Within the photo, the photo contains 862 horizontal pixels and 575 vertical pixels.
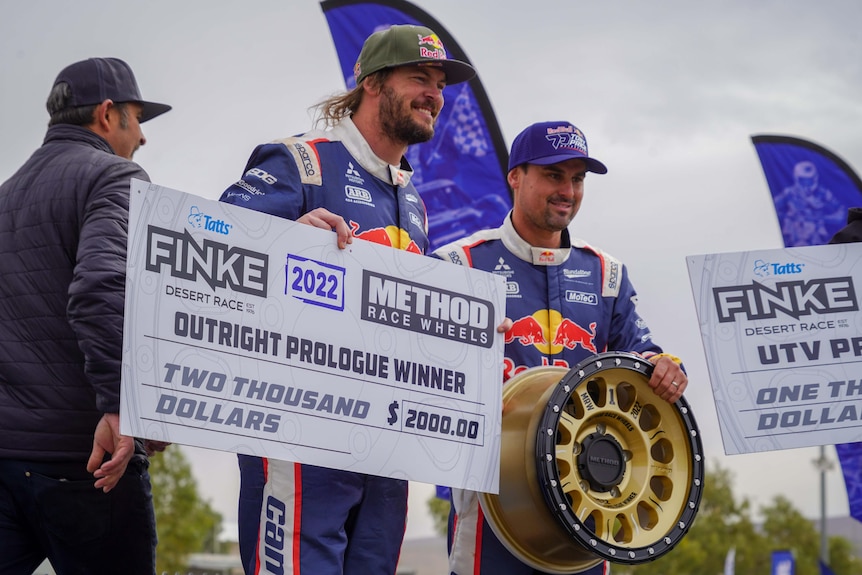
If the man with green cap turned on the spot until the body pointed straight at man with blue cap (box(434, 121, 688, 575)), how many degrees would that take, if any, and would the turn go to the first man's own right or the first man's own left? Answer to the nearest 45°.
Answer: approximately 90° to the first man's own left

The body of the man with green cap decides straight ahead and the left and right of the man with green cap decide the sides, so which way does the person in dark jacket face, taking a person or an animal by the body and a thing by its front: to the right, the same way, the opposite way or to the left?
to the left

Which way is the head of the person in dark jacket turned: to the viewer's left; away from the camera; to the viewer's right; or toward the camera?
to the viewer's right

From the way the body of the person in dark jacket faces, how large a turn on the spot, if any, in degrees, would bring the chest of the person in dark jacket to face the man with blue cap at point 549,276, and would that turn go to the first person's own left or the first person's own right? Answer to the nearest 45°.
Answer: approximately 45° to the first person's own right

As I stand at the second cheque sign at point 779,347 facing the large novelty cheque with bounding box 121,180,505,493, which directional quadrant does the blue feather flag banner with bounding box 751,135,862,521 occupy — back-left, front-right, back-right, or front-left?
back-right

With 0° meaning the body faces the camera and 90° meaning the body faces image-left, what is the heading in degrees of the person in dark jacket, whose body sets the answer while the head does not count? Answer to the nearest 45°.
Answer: approximately 225°

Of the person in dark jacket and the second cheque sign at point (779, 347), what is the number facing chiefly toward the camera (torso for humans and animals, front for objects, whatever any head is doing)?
1

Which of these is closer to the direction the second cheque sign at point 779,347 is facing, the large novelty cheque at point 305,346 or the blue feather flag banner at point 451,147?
the large novelty cheque

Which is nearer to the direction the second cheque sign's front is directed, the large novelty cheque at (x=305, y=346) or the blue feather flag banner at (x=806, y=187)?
the large novelty cheque

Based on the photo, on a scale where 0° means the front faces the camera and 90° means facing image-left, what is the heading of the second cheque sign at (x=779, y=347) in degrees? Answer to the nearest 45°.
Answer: approximately 0°
